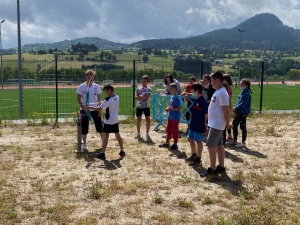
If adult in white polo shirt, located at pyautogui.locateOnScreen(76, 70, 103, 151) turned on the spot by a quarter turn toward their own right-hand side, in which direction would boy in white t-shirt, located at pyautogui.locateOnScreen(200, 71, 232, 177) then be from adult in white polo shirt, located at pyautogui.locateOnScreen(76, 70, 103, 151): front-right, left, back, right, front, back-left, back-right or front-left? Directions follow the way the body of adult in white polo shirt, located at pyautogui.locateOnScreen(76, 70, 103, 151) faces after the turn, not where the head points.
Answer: back-left

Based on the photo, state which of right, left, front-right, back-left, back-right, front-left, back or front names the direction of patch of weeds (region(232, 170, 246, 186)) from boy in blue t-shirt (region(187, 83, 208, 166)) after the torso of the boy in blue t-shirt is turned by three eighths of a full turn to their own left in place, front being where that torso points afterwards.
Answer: front-right

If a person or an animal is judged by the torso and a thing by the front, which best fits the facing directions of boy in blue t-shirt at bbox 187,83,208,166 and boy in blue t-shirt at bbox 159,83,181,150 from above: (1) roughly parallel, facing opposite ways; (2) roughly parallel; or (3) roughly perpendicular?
roughly parallel

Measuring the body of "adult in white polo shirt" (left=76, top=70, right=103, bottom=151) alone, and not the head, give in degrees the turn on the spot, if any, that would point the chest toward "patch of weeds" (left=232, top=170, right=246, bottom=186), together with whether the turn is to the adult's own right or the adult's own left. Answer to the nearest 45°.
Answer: approximately 45° to the adult's own left

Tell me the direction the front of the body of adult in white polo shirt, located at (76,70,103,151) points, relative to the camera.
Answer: toward the camera

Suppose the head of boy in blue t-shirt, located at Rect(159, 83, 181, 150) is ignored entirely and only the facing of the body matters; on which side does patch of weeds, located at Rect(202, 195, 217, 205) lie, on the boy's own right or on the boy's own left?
on the boy's own left

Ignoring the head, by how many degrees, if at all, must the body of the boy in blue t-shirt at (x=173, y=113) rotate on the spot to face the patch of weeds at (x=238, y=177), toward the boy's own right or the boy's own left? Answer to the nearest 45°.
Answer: approximately 90° to the boy's own left

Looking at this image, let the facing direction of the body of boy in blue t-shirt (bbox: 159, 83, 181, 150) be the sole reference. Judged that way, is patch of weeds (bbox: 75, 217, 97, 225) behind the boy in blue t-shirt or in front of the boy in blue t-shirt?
in front

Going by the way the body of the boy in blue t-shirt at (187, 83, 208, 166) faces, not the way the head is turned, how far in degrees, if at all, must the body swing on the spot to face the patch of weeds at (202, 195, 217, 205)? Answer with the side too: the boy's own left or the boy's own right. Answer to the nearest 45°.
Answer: approximately 45° to the boy's own left
